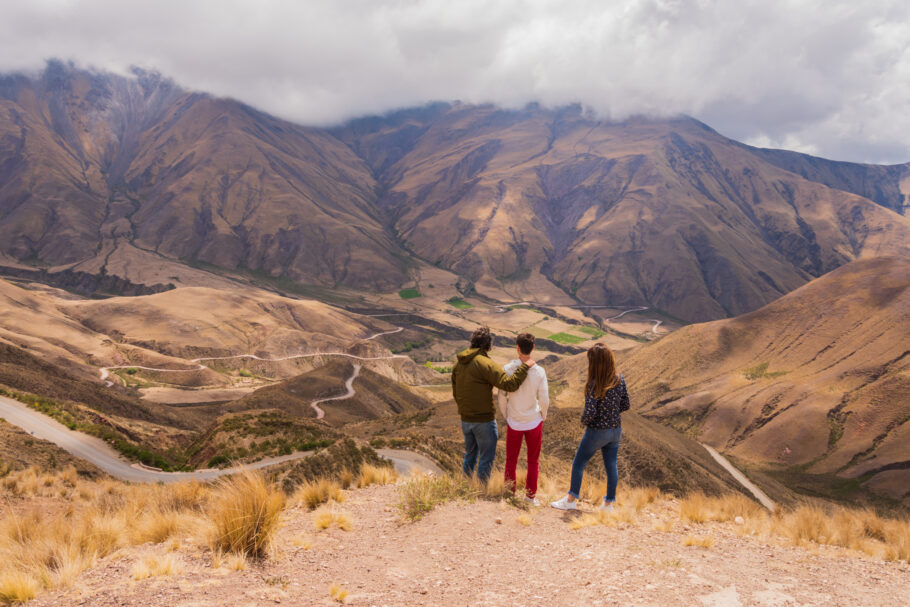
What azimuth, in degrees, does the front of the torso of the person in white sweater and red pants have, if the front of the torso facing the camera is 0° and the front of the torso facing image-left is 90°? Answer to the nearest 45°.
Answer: approximately 180°

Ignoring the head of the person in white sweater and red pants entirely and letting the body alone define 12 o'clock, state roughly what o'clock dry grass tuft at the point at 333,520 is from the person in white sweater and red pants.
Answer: The dry grass tuft is roughly at 8 o'clock from the person in white sweater and red pants.

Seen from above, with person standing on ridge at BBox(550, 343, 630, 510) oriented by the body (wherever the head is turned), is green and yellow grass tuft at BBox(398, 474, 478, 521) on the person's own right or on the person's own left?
on the person's own left

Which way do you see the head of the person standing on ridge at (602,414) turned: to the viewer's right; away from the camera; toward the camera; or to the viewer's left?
away from the camera

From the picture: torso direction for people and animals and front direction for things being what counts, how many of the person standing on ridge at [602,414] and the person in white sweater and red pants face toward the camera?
0

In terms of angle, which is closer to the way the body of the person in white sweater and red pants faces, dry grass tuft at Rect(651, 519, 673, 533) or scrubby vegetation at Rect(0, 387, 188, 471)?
the scrubby vegetation

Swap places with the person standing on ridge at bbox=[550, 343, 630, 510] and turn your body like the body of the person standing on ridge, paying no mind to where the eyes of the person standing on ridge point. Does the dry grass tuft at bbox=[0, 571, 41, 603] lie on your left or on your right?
on your left

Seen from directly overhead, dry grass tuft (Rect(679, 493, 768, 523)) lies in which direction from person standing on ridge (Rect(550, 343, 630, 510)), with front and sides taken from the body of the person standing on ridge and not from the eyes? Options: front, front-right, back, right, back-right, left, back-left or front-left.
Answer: right

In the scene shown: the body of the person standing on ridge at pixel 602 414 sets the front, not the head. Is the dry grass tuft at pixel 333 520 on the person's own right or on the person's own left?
on the person's own left

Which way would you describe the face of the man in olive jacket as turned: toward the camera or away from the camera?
away from the camera

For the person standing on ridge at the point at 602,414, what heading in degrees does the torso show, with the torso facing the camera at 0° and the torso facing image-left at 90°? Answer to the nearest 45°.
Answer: approximately 135°

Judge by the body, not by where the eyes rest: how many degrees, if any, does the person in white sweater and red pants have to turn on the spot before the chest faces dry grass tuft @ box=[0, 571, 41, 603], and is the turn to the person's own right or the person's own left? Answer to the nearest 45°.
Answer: approximately 135° to the person's own left
